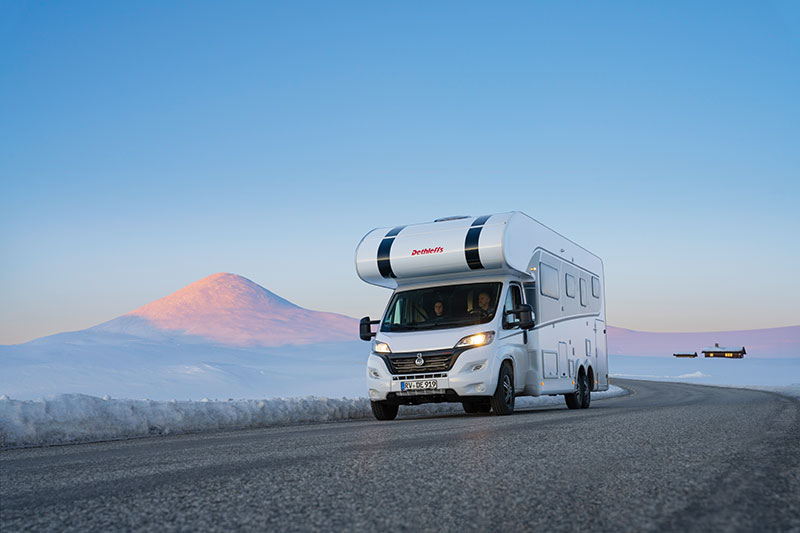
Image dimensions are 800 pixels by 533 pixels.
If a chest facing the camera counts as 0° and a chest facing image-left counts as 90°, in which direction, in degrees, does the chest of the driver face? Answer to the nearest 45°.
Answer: approximately 45°

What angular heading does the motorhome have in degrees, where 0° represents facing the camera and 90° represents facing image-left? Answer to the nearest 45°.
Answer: approximately 45°
